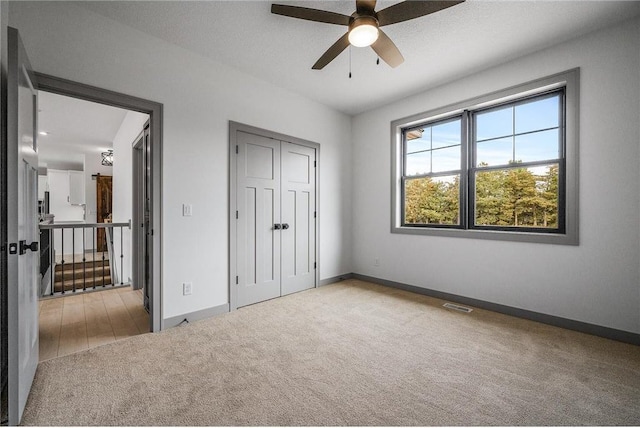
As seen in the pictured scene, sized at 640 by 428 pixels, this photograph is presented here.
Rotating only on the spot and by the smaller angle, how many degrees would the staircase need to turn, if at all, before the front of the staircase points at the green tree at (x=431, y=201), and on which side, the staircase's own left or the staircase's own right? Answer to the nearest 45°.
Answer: approximately 45° to the staircase's own left

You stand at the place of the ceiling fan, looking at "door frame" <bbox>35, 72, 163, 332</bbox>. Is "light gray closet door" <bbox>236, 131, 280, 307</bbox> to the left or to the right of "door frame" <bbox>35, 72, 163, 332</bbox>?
right

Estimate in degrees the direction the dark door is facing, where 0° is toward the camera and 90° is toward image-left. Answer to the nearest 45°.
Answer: approximately 0°

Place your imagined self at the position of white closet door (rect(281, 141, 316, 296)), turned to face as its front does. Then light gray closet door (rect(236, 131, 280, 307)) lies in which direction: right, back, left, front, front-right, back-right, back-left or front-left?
right

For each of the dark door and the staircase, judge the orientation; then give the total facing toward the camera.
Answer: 2

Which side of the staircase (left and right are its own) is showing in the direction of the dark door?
back

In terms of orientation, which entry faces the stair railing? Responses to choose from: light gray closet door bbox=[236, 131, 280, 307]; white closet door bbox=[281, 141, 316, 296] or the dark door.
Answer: the dark door

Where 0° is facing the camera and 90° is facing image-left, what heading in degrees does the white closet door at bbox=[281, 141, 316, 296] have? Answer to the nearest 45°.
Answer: approximately 315°

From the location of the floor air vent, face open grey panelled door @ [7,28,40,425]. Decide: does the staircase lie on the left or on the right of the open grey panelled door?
right
